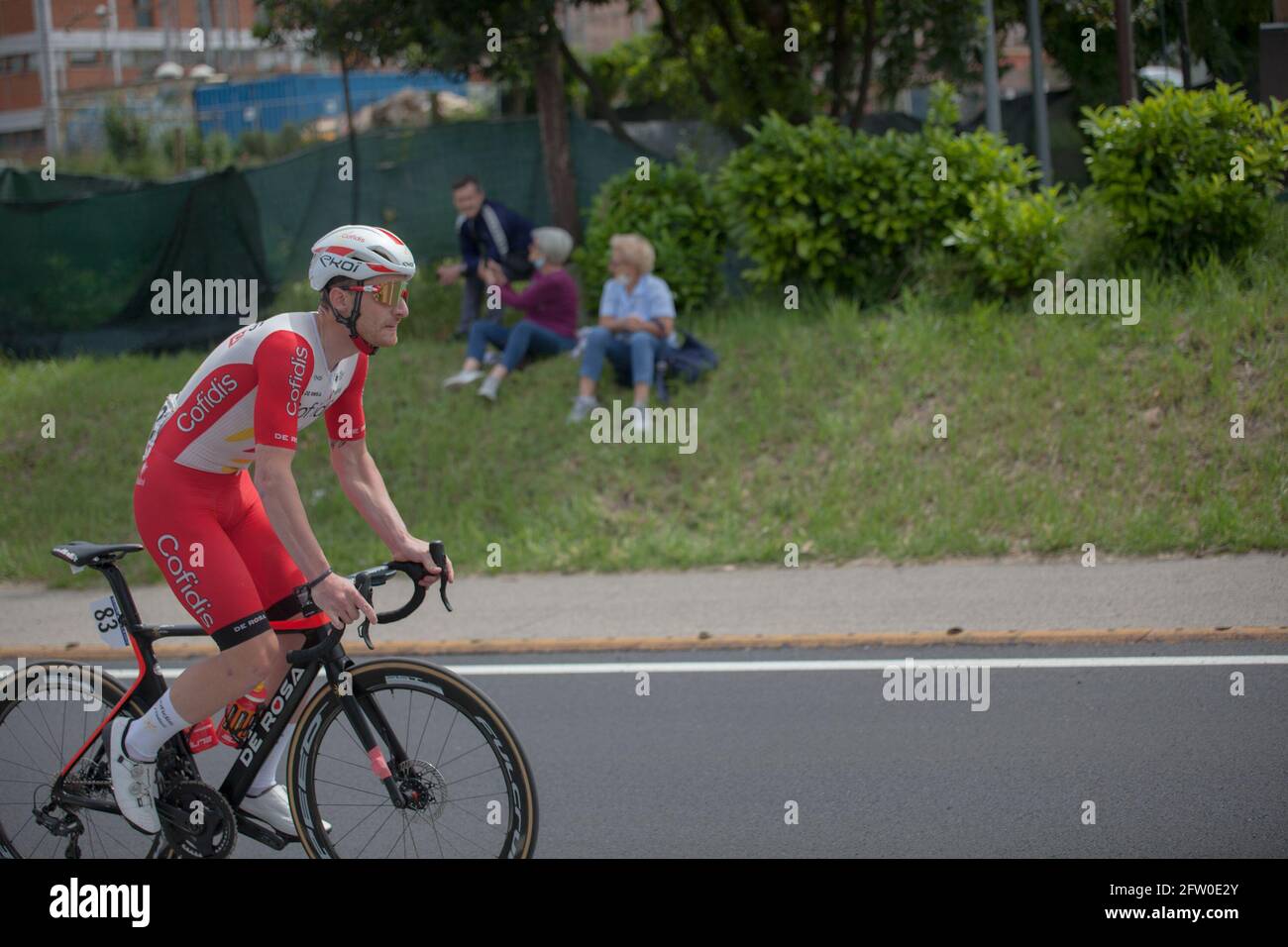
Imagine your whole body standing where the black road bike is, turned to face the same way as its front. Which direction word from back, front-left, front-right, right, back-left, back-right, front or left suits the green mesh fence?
left

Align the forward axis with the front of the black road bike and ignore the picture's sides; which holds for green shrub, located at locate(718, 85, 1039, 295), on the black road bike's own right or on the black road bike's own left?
on the black road bike's own left

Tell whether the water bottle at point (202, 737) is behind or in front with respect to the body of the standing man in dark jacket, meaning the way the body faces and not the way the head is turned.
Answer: in front

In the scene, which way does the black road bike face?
to the viewer's right

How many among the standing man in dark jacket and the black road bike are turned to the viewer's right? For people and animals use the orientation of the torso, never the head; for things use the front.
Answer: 1

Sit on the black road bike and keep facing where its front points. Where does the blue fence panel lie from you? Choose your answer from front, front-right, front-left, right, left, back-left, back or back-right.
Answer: left

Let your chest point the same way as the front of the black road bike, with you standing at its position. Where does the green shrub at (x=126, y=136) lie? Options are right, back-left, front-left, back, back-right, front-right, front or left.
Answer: left

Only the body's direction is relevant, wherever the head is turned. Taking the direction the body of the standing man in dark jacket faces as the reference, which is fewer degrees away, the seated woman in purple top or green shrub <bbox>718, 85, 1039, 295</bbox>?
the seated woman in purple top

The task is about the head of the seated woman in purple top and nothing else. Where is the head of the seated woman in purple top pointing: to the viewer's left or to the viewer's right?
to the viewer's left

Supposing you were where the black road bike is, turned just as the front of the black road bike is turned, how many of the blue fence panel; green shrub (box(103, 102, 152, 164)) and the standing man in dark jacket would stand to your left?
3

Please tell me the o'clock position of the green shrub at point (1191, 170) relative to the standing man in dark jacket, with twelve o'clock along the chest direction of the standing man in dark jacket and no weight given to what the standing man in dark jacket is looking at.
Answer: The green shrub is roughly at 8 o'clock from the standing man in dark jacket.

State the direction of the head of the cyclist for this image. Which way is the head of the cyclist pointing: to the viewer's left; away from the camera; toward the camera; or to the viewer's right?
to the viewer's right

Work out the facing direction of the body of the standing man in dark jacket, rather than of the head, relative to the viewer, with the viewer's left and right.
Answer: facing the viewer and to the left of the viewer

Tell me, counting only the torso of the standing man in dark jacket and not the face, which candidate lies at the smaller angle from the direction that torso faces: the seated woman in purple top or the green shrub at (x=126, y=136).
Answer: the seated woman in purple top

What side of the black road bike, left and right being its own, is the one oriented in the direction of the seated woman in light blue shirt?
left

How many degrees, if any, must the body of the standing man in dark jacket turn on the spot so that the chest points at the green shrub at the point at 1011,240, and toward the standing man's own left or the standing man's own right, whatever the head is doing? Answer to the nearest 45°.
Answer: approximately 135° to the standing man's own left
